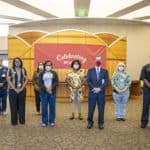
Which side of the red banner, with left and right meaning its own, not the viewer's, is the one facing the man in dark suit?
front

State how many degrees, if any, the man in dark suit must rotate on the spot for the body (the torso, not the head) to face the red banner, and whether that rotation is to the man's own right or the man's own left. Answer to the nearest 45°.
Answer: approximately 180°

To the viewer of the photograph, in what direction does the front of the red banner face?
facing the viewer

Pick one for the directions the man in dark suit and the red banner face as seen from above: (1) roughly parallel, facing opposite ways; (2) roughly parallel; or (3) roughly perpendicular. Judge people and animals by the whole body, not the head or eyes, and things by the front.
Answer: roughly parallel

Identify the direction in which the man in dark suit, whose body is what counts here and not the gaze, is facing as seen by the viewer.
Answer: toward the camera

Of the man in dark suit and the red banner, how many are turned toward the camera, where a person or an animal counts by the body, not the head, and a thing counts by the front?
2
